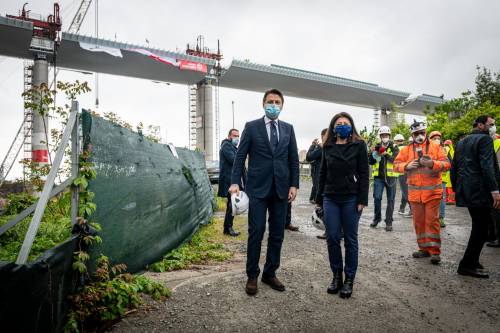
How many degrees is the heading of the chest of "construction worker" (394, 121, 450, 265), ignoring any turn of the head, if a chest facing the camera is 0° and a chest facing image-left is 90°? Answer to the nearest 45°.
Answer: approximately 0°

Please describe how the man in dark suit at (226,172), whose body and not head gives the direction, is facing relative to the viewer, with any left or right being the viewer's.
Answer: facing to the right of the viewer

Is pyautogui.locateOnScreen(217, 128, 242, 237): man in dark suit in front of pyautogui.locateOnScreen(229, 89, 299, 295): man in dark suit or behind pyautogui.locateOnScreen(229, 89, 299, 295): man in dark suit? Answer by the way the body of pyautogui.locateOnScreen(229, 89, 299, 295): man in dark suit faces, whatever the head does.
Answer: behind

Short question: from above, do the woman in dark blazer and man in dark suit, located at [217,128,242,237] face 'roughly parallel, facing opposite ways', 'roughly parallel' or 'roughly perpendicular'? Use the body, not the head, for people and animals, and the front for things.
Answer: roughly perpendicular

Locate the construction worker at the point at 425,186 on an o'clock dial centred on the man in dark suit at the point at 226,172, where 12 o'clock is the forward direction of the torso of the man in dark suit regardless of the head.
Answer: The construction worker is roughly at 1 o'clock from the man in dark suit.

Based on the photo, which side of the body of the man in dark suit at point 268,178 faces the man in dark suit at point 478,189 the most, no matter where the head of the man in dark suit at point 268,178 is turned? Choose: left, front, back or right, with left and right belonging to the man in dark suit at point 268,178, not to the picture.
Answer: left
